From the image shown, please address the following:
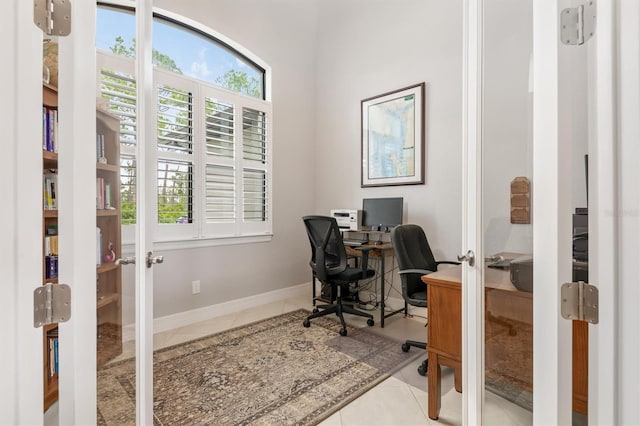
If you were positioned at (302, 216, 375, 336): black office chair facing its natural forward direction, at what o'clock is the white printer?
The white printer is roughly at 11 o'clock from the black office chair.

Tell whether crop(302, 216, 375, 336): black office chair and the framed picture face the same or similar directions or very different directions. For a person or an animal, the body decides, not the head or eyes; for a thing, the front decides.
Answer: very different directions

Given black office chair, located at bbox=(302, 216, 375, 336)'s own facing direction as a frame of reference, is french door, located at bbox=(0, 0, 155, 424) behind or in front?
behind

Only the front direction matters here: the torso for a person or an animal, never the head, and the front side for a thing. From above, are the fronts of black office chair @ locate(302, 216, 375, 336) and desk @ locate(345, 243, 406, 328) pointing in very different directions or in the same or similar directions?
very different directions

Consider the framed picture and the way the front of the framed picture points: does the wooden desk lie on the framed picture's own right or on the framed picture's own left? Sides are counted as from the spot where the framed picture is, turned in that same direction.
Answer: on the framed picture's own left

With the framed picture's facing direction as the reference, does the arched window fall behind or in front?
in front

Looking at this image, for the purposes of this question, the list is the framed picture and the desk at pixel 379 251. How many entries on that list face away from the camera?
0

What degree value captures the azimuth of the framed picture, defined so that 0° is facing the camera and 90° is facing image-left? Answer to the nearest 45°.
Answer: approximately 45°
